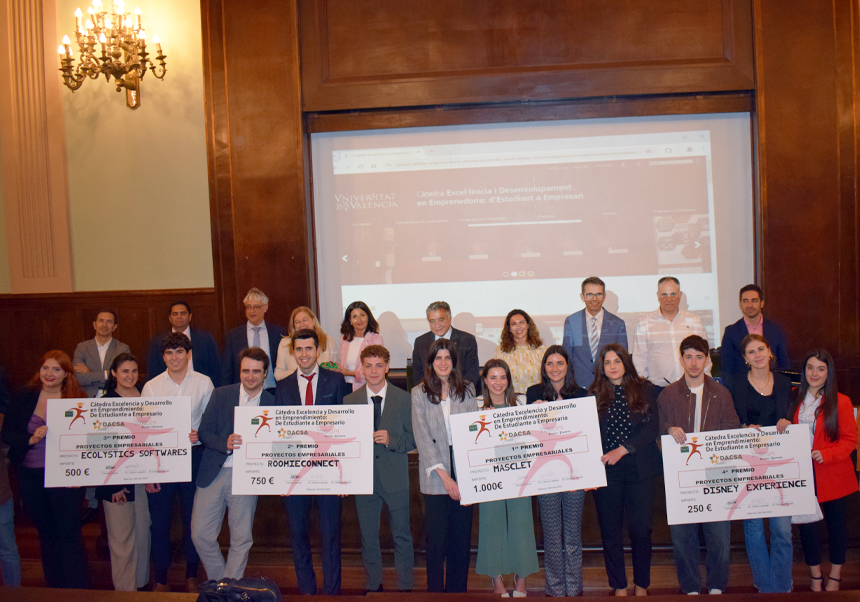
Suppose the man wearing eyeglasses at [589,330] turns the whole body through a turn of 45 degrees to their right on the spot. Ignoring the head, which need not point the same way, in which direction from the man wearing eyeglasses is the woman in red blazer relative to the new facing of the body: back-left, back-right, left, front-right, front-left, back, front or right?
left

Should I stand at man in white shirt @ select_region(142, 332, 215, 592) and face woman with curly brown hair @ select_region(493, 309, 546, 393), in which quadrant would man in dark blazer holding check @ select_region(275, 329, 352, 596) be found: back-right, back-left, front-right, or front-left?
front-right

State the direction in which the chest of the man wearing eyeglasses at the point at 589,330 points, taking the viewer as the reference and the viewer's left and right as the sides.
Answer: facing the viewer

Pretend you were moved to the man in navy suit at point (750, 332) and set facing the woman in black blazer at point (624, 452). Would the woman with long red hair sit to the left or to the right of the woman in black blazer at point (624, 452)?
right

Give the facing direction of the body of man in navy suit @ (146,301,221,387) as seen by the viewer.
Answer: toward the camera

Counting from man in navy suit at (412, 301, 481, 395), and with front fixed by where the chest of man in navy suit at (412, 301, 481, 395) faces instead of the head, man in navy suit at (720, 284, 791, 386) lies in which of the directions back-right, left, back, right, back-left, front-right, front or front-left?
left

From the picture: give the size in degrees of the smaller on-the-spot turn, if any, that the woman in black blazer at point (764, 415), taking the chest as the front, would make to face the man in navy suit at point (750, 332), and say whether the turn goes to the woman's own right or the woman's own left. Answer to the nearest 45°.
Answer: approximately 180°

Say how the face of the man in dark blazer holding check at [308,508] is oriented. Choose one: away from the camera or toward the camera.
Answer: toward the camera

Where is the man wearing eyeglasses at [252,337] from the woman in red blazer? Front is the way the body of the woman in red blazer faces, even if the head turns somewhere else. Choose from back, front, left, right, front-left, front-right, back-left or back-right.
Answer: front-right

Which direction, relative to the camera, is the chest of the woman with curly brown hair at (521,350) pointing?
toward the camera

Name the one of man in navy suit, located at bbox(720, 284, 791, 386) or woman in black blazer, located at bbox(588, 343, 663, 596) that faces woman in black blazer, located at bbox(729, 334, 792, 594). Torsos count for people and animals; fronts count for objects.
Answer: the man in navy suit

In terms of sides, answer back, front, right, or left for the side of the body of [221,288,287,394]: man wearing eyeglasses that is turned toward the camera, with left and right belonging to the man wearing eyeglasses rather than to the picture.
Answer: front

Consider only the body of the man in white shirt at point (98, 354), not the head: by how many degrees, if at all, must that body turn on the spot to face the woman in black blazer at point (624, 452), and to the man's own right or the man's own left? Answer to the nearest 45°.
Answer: approximately 45° to the man's own left

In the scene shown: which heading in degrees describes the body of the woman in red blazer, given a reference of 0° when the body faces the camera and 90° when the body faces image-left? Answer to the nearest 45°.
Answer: approximately 45°

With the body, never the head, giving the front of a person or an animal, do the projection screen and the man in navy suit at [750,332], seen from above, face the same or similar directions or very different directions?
same or similar directions
